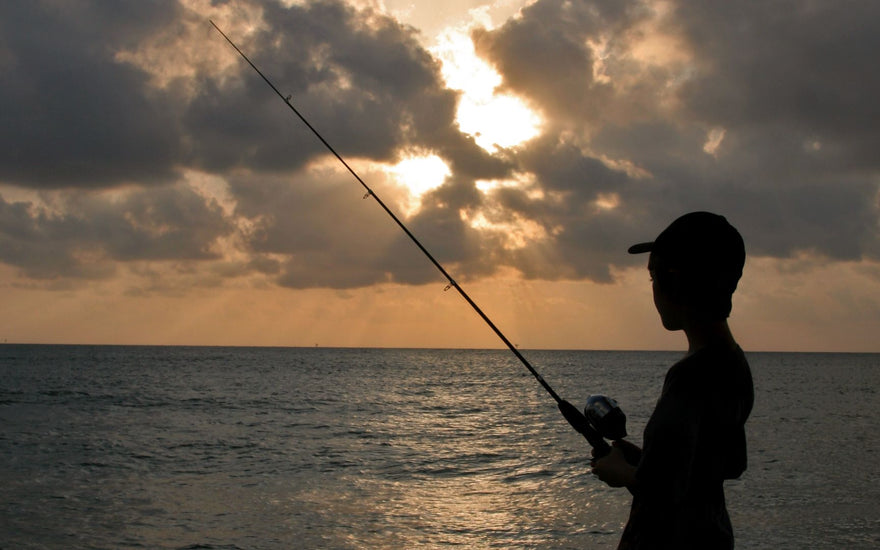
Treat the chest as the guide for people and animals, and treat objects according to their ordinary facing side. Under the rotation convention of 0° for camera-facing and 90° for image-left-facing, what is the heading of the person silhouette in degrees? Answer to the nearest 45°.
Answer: approximately 90°
